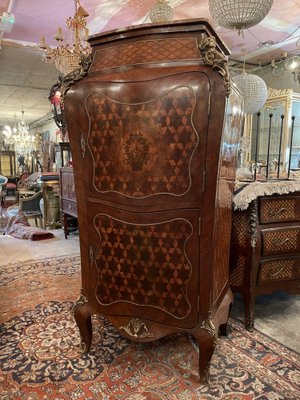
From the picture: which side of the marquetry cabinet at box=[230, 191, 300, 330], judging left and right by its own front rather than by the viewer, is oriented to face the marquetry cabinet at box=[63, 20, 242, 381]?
right

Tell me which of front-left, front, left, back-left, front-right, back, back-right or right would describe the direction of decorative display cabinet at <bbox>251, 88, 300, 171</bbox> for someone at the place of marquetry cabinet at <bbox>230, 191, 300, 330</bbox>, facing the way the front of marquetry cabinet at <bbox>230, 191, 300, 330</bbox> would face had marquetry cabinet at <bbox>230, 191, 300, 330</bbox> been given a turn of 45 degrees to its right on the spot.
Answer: back

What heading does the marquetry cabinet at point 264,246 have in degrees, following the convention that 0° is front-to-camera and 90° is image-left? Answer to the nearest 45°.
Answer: approximately 315°

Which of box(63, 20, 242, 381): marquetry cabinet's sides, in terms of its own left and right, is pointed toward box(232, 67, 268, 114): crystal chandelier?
back

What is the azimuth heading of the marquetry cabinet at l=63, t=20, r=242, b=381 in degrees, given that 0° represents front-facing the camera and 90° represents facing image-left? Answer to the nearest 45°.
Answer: approximately 45°

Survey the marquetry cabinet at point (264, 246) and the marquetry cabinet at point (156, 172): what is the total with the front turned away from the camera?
0
